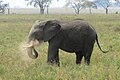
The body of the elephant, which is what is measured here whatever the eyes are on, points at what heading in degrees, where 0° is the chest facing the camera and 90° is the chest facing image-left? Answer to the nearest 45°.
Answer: approximately 90°
